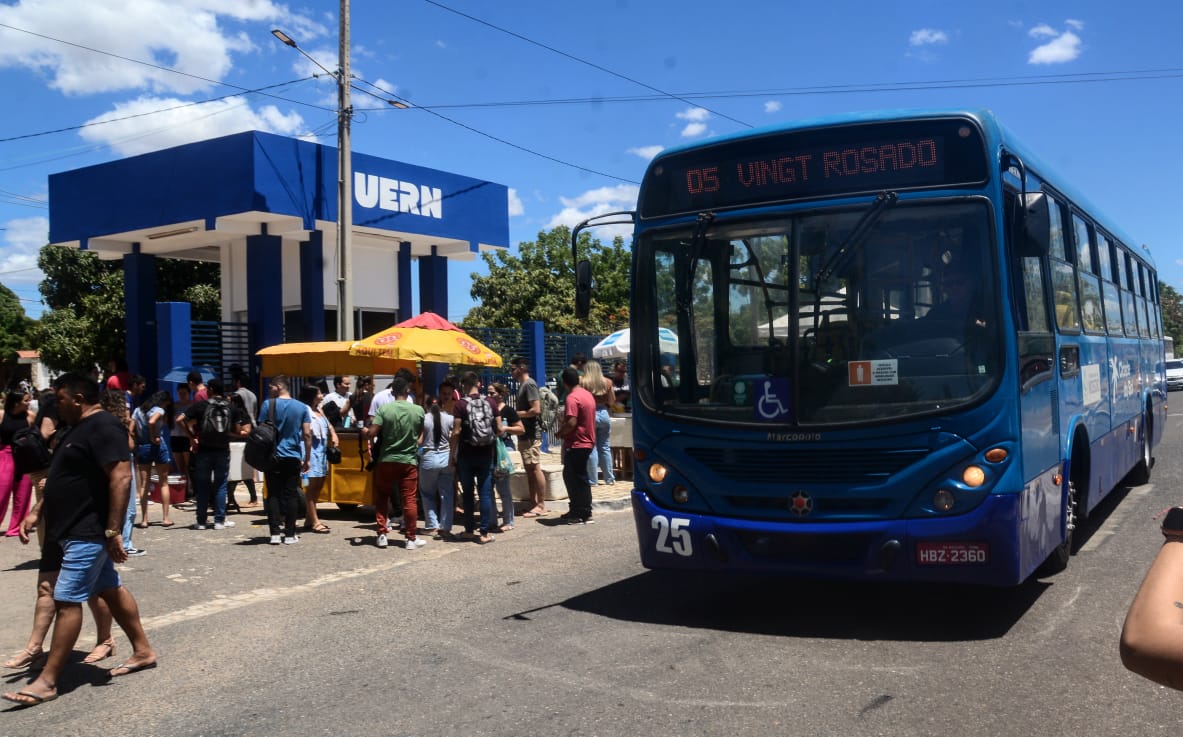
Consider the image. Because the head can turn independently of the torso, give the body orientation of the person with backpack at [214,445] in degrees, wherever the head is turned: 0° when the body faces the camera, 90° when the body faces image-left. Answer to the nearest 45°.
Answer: approximately 180°

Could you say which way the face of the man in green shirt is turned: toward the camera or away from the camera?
away from the camera

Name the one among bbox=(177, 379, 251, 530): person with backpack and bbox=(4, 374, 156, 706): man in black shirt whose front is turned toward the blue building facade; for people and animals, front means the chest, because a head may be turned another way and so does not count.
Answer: the person with backpack

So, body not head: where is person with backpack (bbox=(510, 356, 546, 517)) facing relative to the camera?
to the viewer's left

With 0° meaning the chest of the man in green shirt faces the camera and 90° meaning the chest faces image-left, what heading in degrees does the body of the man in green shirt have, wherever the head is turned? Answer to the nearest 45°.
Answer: approximately 180°

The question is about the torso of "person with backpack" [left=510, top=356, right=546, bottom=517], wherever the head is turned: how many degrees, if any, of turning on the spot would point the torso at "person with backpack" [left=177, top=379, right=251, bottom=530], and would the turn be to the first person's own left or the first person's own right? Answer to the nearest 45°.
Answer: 0° — they already face them

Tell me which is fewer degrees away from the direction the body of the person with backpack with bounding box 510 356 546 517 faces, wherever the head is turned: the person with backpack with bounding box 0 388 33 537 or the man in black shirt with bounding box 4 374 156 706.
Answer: the person with backpack

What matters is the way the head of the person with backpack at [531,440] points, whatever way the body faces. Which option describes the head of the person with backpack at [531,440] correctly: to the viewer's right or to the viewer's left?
to the viewer's left

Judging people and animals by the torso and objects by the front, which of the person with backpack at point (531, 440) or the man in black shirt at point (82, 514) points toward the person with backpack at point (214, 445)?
the person with backpack at point (531, 440)
